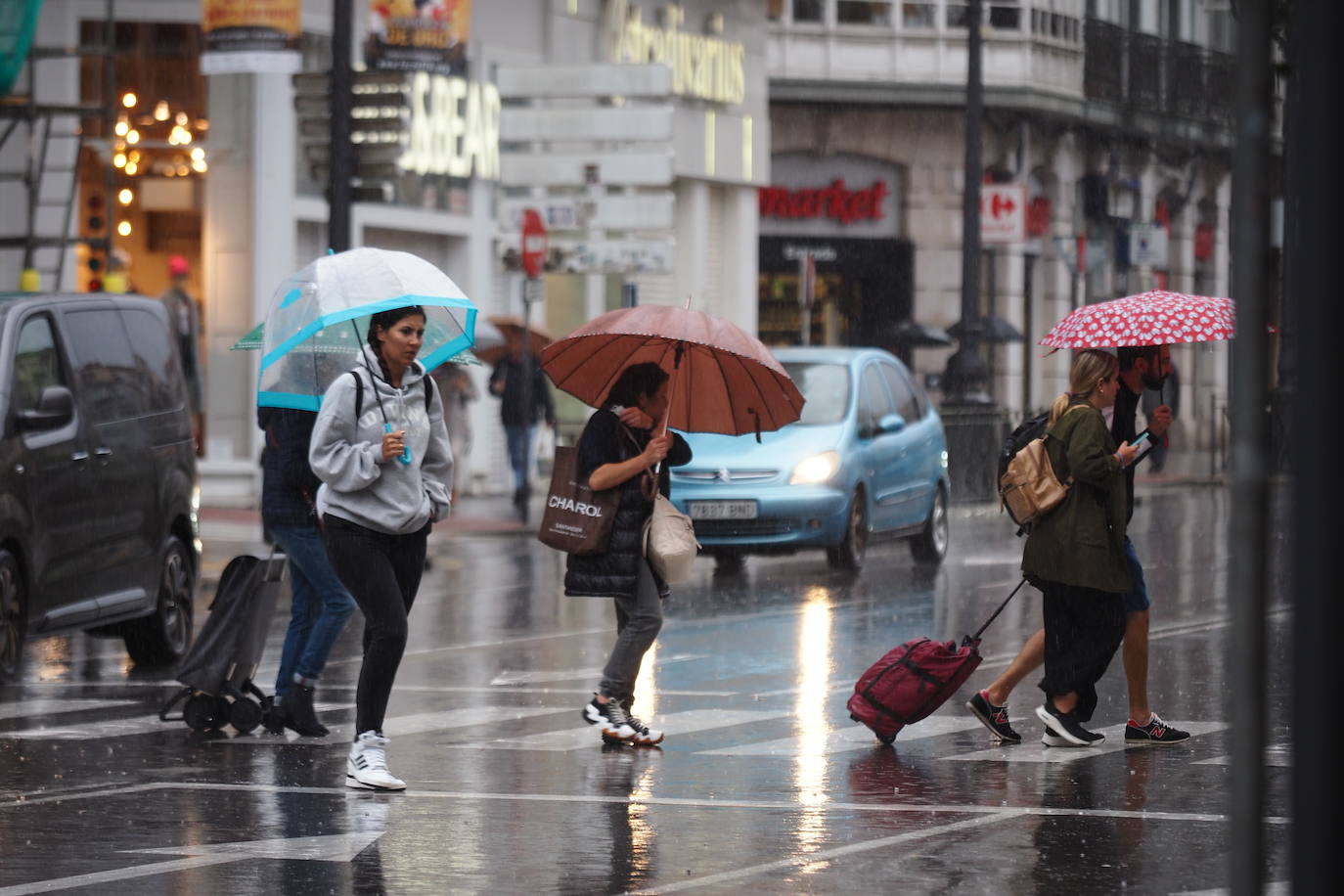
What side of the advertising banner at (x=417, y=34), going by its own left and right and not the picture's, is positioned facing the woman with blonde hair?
front

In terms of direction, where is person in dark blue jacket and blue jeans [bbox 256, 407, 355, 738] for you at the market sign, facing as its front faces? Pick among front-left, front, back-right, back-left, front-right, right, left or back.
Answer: front

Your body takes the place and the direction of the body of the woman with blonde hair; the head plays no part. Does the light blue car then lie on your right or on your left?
on your left

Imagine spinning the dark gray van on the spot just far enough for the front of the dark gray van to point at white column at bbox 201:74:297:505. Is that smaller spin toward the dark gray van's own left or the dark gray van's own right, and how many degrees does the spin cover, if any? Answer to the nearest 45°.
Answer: approximately 135° to the dark gray van's own right

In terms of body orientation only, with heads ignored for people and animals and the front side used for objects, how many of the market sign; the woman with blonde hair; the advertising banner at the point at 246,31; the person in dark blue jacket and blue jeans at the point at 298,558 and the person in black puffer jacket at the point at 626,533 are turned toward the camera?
2

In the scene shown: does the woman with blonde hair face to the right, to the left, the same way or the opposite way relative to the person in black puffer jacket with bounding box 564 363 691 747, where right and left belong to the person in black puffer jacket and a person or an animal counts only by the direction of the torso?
the same way

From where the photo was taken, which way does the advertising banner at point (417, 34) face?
toward the camera

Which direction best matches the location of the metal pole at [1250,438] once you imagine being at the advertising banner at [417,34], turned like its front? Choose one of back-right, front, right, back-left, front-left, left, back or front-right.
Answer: front

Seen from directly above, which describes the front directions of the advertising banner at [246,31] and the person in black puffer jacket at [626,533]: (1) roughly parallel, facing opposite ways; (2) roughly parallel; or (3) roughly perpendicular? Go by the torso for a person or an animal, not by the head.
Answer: roughly perpendicular

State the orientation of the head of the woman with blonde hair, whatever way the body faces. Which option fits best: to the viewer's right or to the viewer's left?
to the viewer's right

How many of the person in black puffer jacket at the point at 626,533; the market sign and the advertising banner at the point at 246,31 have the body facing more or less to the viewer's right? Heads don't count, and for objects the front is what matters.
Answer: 1

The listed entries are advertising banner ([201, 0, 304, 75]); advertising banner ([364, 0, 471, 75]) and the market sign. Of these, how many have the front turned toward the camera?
3

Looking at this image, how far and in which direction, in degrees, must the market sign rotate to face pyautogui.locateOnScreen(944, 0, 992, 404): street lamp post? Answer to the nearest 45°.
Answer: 0° — it already faces it

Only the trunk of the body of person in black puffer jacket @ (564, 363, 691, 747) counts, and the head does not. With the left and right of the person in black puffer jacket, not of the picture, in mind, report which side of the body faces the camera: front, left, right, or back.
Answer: right

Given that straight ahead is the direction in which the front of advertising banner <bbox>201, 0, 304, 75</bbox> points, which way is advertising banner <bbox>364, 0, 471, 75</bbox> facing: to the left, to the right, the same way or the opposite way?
the same way

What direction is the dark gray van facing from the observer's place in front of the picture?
facing the viewer and to the left of the viewer

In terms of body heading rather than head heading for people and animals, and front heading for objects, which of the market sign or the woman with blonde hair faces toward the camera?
the market sign

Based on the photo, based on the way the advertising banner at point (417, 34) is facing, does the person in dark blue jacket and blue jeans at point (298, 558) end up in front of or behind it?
in front
